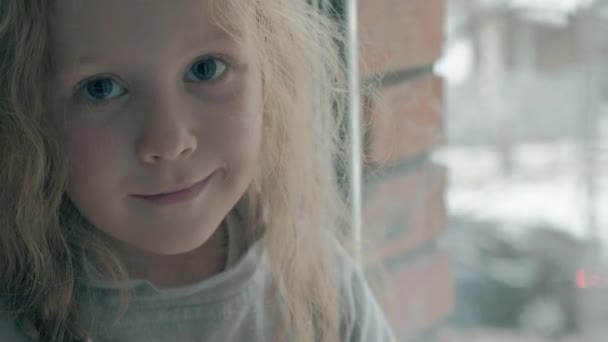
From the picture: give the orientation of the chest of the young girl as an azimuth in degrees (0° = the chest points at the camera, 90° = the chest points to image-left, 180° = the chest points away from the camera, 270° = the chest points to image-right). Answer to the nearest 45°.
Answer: approximately 0°
